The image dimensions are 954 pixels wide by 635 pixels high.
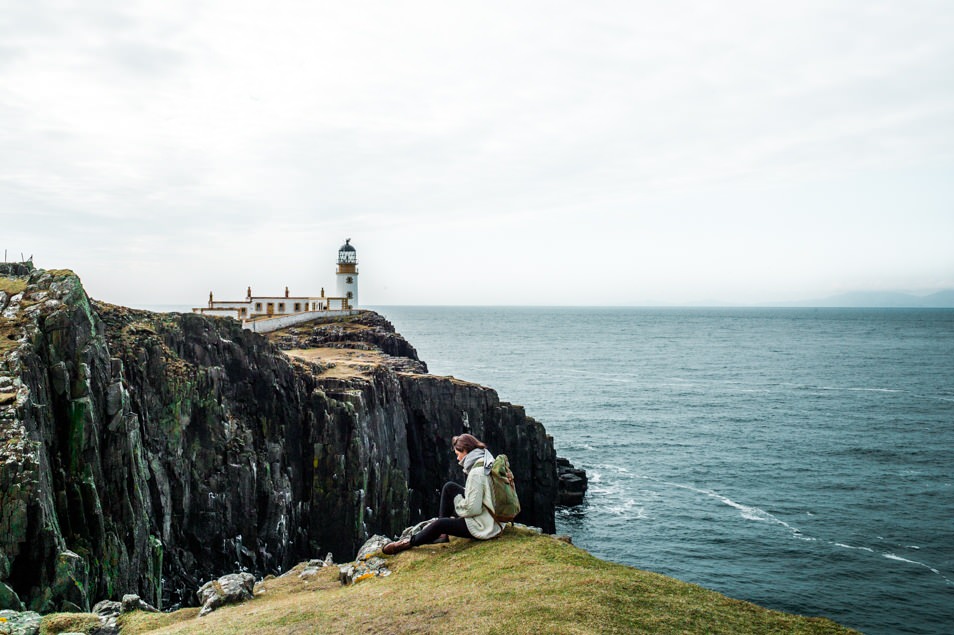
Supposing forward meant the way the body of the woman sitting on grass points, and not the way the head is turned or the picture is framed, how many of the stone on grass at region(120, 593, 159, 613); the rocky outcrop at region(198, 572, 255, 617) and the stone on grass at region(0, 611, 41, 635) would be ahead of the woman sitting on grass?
3

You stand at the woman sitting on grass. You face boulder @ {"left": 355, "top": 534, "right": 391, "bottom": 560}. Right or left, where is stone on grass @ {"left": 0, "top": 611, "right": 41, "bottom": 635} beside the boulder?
left

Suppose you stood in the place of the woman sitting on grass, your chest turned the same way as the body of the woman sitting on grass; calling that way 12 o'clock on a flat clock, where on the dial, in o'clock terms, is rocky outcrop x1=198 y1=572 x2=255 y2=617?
The rocky outcrop is roughly at 12 o'clock from the woman sitting on grass.

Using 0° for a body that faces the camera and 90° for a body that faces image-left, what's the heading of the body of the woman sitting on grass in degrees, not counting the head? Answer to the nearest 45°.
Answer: approximately 90°

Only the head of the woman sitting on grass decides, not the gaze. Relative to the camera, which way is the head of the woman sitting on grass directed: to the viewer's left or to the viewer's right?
to the viewer's left

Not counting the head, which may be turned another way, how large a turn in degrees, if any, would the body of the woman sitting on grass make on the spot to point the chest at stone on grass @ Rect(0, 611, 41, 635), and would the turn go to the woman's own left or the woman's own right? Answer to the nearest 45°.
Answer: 0° — they already face it

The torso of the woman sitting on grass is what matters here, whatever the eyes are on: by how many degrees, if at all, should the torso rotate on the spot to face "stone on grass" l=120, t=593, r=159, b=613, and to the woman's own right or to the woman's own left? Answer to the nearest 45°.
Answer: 0° — they already face it
